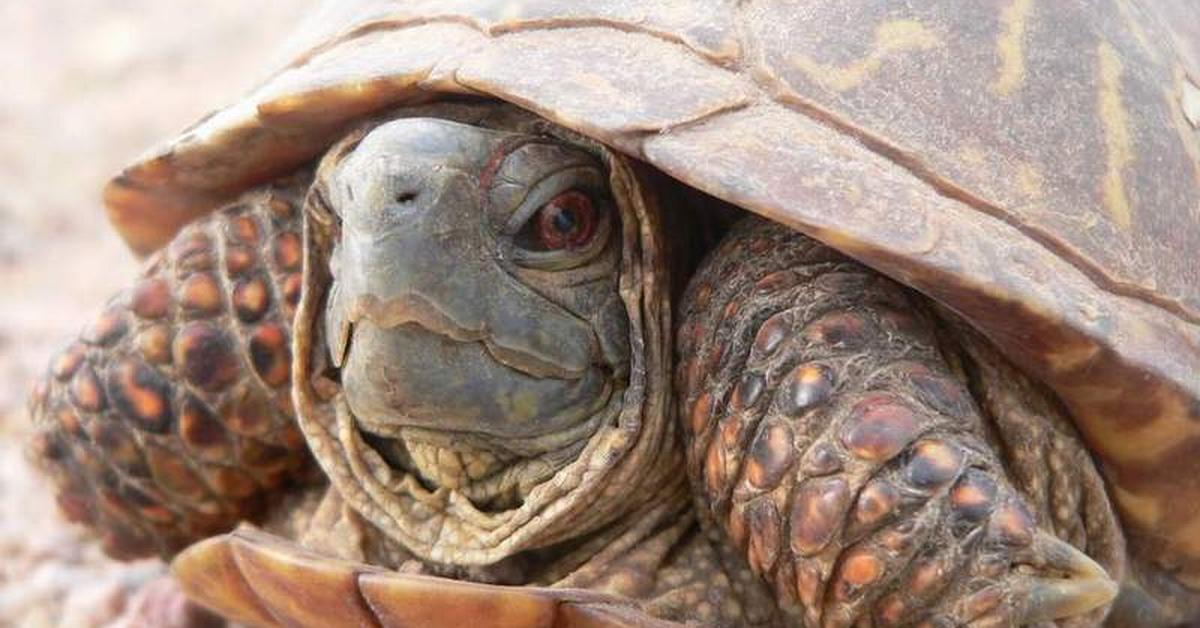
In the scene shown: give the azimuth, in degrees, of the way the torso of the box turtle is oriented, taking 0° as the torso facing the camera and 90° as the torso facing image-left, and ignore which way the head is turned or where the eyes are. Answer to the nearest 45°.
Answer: approximately 45°
